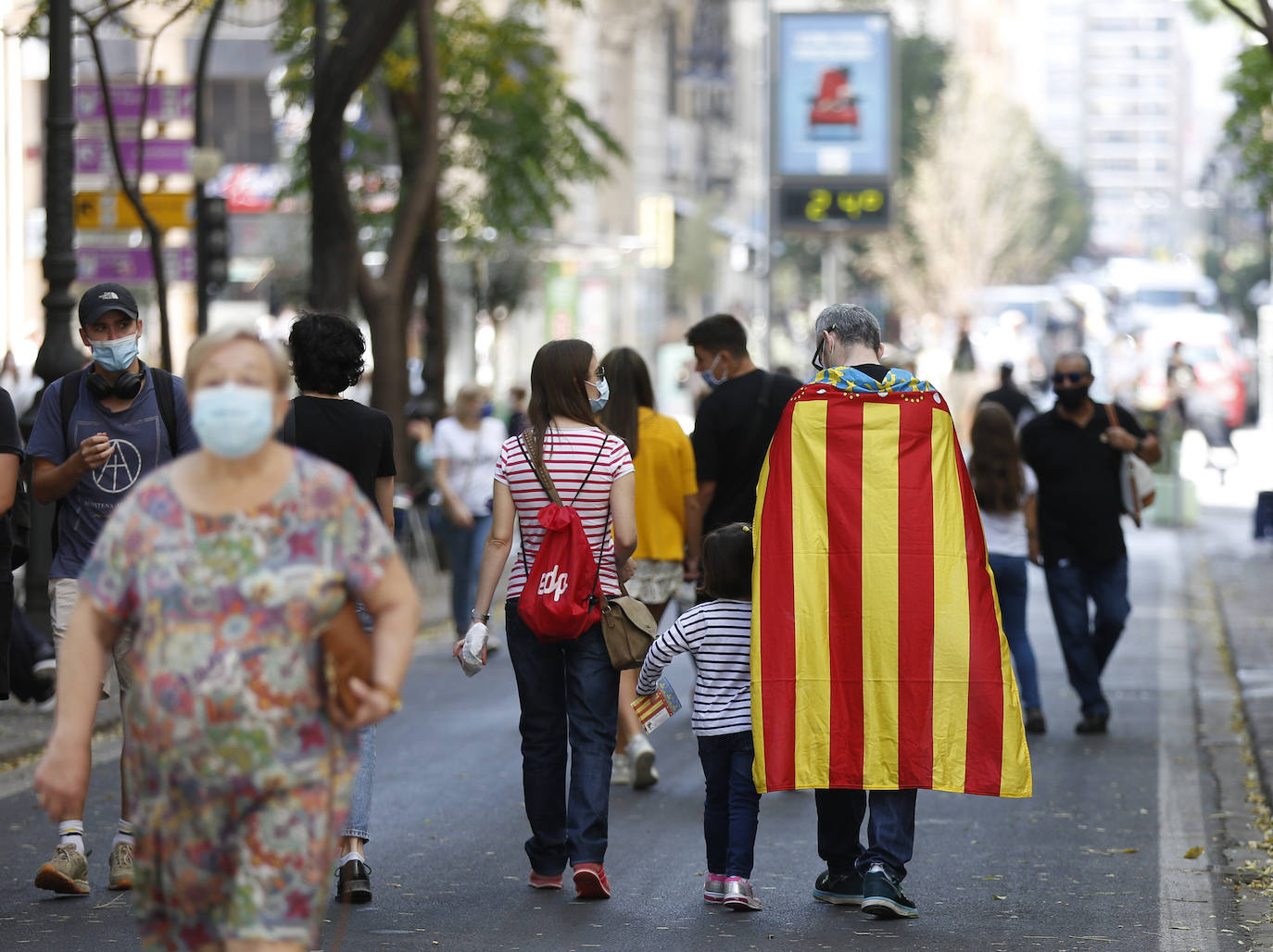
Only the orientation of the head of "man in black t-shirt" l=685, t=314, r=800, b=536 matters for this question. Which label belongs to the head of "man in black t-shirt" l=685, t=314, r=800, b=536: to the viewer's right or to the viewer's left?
to the viewer's left

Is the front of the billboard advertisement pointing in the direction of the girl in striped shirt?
yes

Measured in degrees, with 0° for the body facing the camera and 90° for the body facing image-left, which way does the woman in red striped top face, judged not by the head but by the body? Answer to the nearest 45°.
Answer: approximately 180°

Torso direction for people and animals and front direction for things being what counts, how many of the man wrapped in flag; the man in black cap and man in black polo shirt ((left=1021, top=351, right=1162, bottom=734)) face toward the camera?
2

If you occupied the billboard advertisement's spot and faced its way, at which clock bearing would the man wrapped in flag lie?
The man wrapped in flag is roughly at 12 o'clock from the billboard advertisement.

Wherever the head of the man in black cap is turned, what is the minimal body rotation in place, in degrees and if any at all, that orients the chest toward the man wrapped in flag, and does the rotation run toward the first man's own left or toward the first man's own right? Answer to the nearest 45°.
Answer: approximately 45° to the first man's own left

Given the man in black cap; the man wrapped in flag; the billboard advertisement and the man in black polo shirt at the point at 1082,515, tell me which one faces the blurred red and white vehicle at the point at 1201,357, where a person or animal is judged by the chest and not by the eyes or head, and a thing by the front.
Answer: the man wrapped in flag

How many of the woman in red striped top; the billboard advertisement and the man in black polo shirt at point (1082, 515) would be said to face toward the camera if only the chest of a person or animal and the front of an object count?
2

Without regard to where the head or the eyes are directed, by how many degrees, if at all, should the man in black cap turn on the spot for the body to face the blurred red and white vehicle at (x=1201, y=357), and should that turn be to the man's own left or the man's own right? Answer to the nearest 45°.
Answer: approximately 135° to the man's own left

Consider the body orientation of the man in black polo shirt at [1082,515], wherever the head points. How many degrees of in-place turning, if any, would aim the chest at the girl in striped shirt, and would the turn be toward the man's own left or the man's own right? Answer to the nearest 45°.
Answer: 0° — they already face them

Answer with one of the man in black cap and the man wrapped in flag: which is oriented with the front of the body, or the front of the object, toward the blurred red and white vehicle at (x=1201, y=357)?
the man wrapped in flag

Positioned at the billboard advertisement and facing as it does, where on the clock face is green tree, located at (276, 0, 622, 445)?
The green tree is roughly at 1 o'clock from the billboard advertisement.

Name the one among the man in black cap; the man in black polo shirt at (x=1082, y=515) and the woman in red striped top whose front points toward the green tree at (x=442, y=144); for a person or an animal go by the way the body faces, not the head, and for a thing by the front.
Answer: the woman in red striped top

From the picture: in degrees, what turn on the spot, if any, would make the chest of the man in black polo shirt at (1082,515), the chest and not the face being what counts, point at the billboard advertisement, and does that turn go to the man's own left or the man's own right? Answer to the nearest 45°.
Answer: approximately 180°

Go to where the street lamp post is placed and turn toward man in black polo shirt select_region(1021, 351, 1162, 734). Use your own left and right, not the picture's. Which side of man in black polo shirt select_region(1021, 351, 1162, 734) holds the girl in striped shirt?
right
